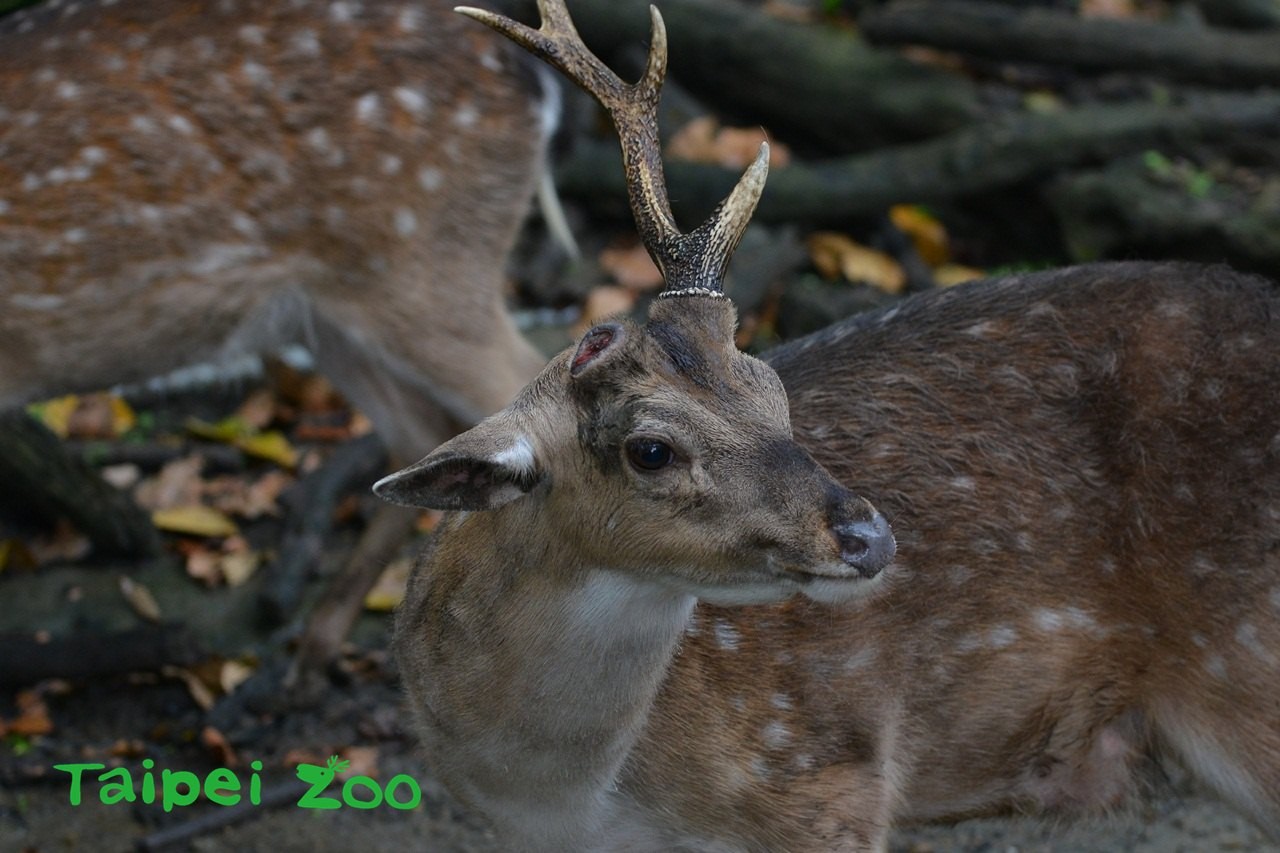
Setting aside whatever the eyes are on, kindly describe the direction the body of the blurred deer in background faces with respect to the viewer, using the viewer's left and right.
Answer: facing to the left of the viewer

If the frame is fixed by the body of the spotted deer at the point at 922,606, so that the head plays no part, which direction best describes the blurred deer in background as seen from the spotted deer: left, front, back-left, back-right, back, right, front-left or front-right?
front-right

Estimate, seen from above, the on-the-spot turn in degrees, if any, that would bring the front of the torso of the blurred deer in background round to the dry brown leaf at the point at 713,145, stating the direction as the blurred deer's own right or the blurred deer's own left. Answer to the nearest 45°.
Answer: approximately 135° to the blurred deer's own right

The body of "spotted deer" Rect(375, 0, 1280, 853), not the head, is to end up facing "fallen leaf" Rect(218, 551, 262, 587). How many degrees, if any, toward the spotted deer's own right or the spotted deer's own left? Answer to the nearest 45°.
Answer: approximately 45° to the spotted deer's own right

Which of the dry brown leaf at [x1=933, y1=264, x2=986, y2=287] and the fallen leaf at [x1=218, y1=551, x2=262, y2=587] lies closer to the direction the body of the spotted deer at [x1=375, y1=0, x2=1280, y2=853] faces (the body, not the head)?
the fallen leaf

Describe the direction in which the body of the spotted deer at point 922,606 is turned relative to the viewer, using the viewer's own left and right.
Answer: facing to the left of the viewer

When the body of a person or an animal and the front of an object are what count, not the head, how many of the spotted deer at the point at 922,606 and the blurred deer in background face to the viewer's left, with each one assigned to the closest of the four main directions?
2

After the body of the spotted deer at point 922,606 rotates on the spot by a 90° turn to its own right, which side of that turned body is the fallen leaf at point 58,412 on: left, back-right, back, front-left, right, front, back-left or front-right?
front-left
